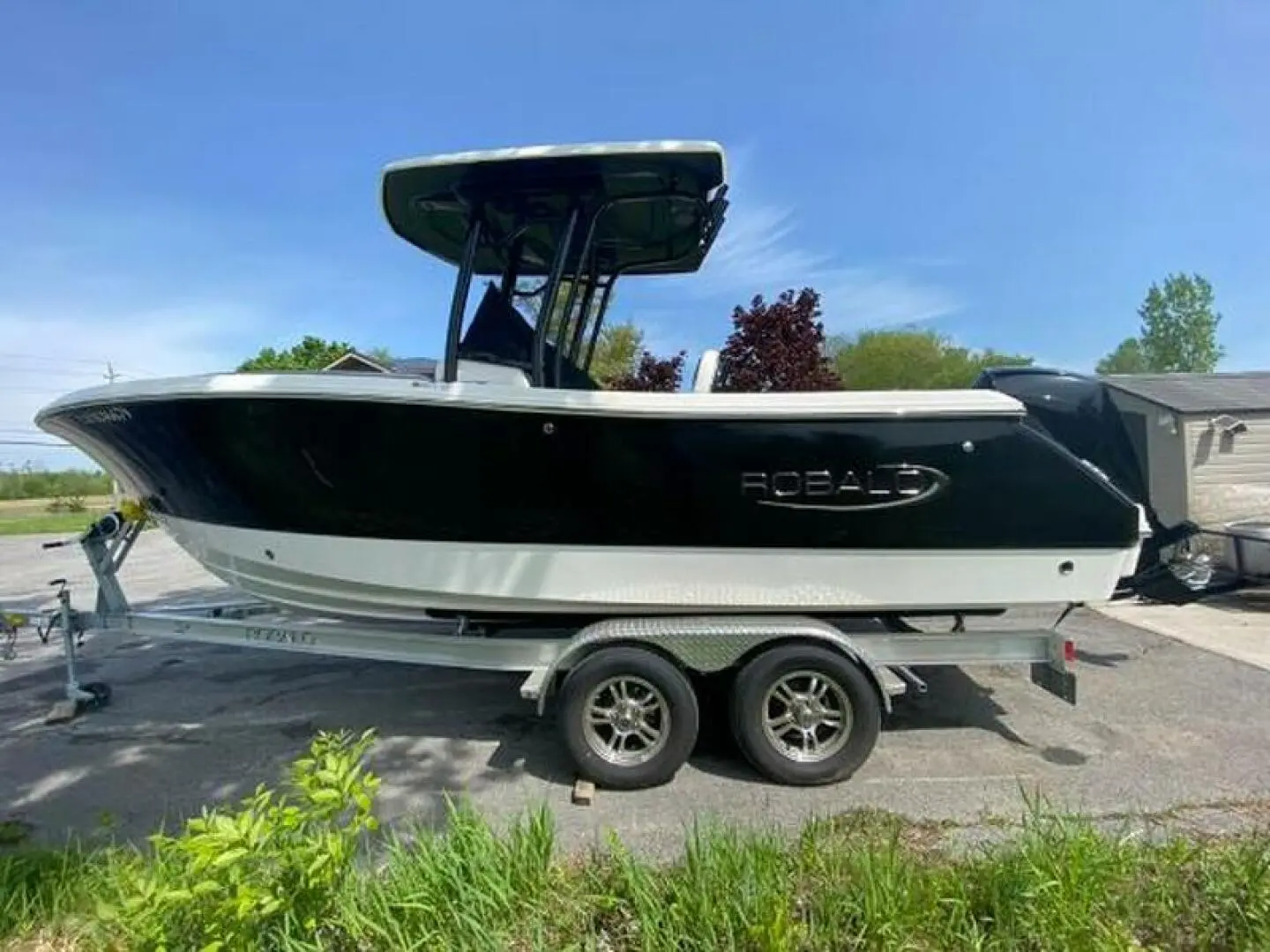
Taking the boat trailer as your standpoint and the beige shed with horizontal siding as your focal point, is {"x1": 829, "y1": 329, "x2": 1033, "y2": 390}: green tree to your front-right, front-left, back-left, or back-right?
front-left

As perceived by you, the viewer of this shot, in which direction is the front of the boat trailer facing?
facing to the left of the viewer

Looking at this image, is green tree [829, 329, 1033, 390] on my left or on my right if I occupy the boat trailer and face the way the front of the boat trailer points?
on my right

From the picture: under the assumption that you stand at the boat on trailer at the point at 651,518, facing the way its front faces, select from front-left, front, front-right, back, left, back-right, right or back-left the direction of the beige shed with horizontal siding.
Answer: back-right

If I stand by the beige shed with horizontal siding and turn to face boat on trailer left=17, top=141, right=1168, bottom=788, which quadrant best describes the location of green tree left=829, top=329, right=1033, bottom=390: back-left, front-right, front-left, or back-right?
back-right

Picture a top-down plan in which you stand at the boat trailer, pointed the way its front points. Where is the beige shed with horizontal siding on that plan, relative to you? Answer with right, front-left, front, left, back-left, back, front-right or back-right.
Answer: back-right

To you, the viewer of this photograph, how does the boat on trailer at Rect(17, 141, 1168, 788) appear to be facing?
facing to the left of the viewer

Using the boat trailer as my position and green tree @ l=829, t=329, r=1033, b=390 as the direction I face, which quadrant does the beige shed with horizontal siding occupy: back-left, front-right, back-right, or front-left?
front-right

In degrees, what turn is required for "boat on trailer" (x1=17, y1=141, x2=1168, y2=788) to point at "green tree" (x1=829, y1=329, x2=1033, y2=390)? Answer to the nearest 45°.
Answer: approximately 135° to its right
